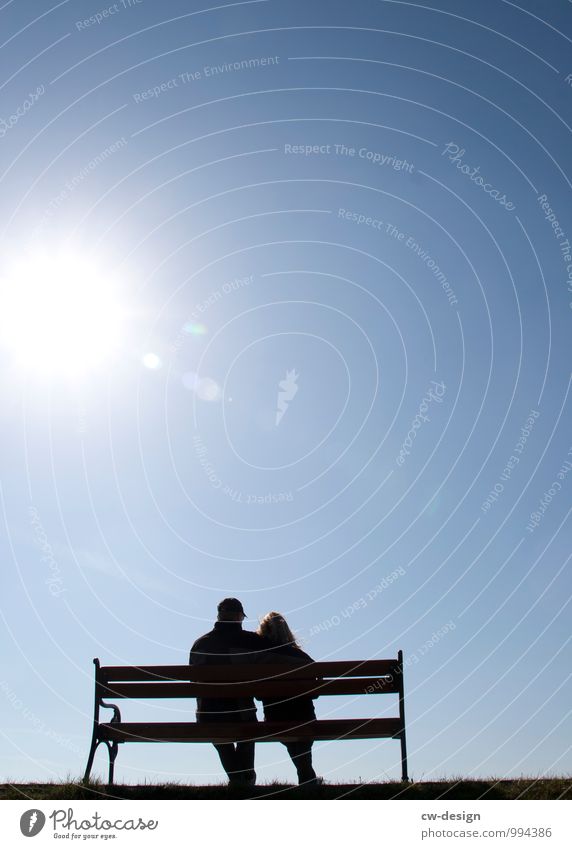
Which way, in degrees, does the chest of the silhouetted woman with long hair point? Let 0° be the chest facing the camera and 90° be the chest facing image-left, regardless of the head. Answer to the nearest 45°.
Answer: approximately 180°

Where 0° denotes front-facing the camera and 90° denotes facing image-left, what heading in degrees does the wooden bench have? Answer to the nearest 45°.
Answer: approximately 180°

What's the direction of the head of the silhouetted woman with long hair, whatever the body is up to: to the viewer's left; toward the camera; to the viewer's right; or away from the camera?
away from the camera
